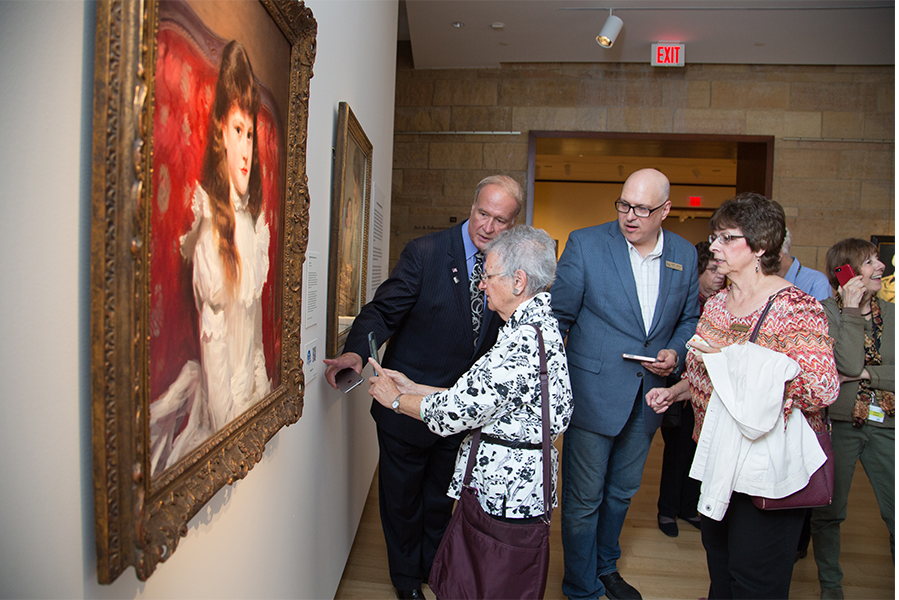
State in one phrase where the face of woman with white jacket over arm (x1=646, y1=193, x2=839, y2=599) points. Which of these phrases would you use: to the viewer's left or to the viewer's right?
to the viewer's left

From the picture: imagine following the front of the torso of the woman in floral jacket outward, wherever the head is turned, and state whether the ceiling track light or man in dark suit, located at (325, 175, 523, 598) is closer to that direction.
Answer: the man in dark suit

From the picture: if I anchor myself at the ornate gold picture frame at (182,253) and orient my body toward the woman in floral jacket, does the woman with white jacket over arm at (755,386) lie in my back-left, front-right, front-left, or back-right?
front-right

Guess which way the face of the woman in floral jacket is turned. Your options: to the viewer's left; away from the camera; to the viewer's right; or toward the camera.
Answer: to the viewer's left

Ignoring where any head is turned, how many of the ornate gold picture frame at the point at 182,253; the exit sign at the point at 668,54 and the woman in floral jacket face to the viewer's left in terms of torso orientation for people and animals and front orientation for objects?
1

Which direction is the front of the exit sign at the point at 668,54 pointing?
toward the camera

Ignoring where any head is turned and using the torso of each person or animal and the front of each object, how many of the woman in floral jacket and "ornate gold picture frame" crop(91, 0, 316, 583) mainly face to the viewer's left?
1

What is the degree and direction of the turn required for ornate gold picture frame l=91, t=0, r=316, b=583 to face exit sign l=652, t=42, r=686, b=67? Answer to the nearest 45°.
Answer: approximately 90° to its left

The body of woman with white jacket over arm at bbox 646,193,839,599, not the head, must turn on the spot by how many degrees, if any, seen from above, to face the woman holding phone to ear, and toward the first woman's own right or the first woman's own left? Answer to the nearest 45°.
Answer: approximately 180°

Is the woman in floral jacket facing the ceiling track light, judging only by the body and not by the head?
no

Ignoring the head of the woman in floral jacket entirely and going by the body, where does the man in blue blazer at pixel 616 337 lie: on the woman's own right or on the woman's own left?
on the woman's own right

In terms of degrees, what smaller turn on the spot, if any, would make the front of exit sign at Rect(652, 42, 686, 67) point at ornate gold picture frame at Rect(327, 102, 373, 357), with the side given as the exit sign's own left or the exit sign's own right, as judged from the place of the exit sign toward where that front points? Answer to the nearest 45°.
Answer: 0° — it already faces it

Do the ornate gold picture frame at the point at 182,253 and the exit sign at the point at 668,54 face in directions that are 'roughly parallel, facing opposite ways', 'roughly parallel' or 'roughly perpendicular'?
roughly perpendicular

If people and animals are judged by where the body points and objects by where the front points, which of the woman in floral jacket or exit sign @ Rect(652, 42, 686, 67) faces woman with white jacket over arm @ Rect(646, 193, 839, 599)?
the exit sign

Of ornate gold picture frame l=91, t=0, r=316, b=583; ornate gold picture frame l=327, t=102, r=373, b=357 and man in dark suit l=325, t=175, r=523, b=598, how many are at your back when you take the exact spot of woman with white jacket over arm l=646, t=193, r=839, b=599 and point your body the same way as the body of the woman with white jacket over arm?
0

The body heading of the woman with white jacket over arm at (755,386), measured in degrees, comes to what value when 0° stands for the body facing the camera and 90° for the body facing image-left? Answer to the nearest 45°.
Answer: approximately 45°

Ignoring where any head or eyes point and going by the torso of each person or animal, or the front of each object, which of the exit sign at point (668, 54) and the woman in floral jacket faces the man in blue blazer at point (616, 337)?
the exit sign

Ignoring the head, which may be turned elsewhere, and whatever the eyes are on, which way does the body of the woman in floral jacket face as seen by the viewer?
to the viewer's left
